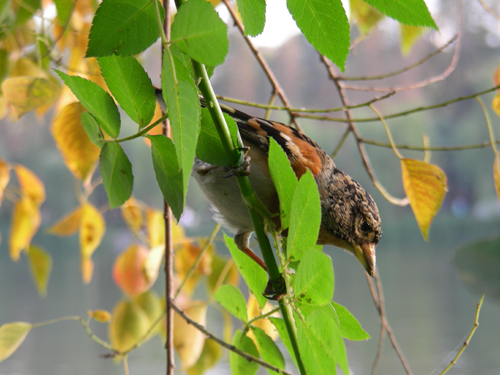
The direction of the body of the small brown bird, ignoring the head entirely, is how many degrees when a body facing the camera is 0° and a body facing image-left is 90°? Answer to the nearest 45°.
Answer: approximately 270°
